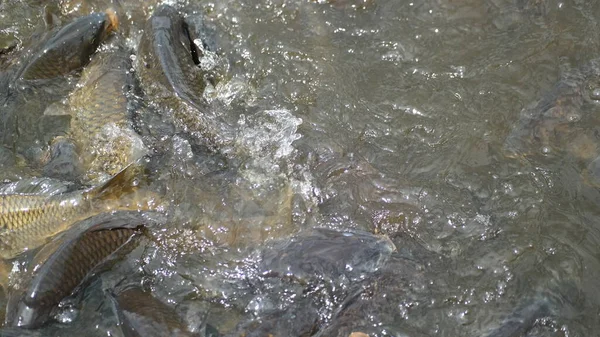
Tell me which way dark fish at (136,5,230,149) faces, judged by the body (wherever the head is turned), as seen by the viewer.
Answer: away from the camera

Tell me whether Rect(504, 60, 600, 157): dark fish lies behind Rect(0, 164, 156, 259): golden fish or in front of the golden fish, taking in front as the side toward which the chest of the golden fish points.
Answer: behind

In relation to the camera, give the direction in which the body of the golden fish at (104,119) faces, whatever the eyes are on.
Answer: away from the camera

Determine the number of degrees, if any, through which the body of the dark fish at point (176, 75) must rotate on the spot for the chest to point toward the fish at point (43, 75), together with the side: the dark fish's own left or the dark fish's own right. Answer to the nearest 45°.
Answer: approximately 45° to the dark fish's own left

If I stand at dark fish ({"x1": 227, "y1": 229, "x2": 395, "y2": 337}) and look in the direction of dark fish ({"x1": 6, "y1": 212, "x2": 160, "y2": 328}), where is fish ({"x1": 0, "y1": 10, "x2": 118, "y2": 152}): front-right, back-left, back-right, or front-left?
front-right

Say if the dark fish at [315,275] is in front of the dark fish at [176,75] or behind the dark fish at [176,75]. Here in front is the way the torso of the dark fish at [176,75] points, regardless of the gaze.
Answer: behind

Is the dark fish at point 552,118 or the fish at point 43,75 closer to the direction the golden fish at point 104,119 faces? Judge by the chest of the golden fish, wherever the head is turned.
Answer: the fish

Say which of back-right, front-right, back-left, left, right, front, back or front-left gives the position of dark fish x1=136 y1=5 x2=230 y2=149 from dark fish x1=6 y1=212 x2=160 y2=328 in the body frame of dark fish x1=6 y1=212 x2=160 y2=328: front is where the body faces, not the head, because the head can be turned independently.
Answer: back

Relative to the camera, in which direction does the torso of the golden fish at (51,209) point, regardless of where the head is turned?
to the viewer's left

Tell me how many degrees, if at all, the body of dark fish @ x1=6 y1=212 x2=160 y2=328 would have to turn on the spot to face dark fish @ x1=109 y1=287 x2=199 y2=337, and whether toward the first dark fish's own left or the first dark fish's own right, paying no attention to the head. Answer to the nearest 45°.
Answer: approximately 90° to the first dark fish's own left
